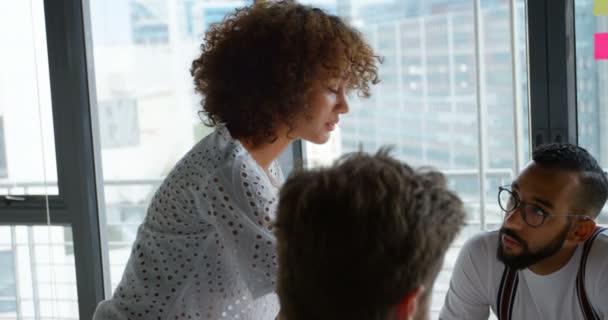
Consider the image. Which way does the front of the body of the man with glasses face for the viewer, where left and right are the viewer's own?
facing the viewer and to the left of the viewer

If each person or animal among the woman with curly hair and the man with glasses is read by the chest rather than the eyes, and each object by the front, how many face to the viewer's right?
1

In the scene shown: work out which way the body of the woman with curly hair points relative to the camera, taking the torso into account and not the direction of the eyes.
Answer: to the viewer's right

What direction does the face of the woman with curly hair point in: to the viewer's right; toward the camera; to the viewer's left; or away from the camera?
to the viewer's right

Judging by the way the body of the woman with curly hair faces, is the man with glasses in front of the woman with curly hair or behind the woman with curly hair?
in front

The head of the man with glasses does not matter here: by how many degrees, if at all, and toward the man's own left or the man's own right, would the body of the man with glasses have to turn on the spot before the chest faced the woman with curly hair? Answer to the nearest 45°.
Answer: approximately 90° to the man's own right

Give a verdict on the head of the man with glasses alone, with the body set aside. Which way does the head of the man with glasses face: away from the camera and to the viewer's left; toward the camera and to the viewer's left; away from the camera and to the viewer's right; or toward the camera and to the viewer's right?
toward the camera and to the viewer's left
